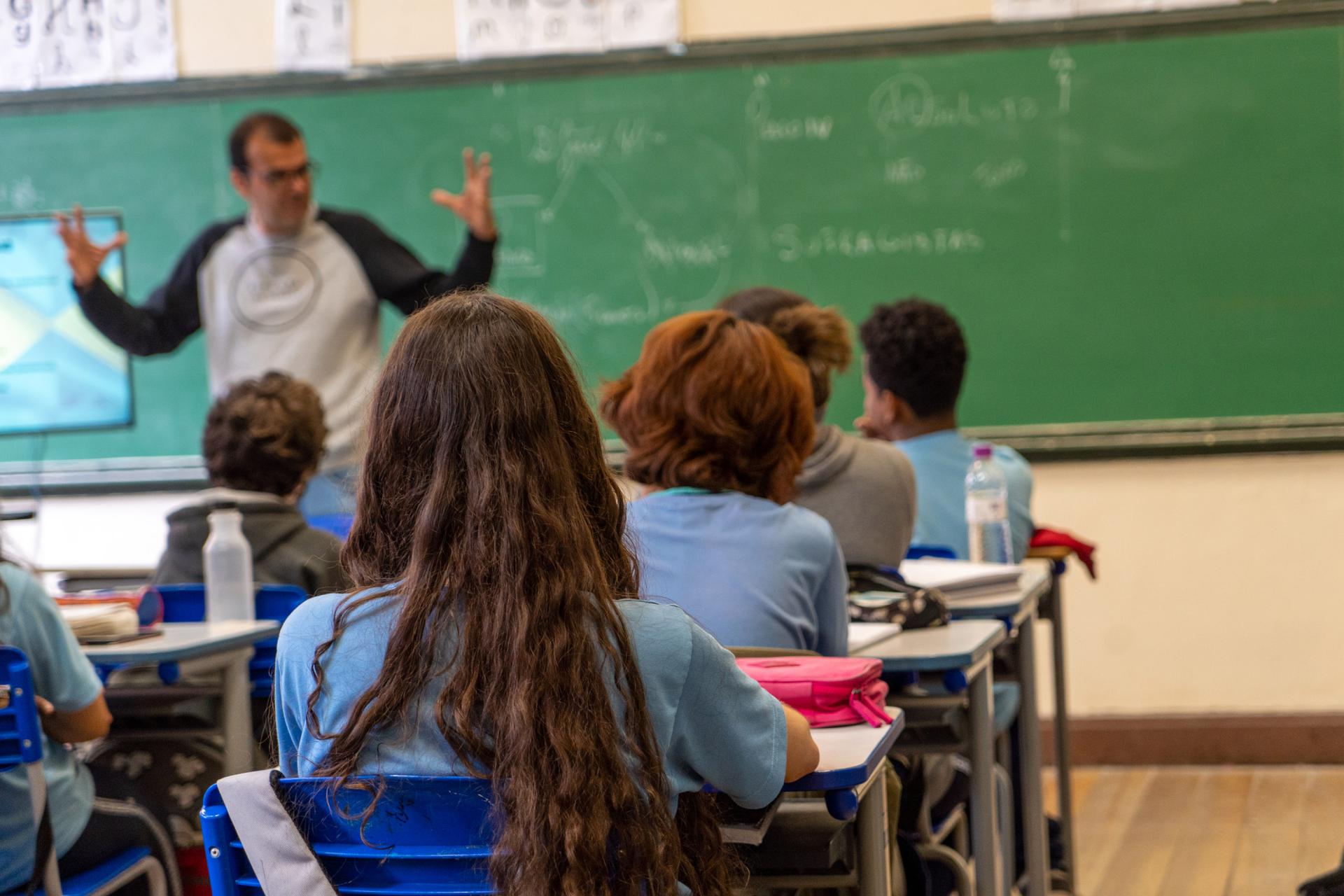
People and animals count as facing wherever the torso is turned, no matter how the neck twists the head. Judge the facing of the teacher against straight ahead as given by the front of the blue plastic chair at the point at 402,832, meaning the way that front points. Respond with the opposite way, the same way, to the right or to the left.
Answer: the opposite way

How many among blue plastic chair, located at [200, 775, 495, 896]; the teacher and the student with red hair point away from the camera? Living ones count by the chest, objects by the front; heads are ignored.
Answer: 2

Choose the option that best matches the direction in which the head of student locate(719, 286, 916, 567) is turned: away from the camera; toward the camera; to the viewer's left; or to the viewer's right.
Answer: away from the camera

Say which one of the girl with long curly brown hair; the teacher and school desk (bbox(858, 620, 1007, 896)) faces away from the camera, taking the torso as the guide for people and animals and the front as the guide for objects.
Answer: the girl with long curly brown hair

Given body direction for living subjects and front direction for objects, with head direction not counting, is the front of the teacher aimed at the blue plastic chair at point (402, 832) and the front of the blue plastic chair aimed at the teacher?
yes

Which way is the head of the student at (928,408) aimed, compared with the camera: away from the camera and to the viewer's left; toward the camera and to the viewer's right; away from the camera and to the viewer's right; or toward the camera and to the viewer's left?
away from the camera and to the viewer's left

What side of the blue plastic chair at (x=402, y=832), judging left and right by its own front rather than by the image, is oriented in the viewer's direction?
back

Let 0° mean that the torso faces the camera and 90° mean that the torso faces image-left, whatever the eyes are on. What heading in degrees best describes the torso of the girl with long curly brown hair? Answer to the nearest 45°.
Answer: approximately 180°

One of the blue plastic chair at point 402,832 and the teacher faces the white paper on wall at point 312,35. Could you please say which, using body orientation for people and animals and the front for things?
the blue plastic chair

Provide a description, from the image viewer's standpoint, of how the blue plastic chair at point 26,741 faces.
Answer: facing away from the viewer and to the right of the viewer

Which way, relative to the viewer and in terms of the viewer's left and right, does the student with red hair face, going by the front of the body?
facing away from the viewer

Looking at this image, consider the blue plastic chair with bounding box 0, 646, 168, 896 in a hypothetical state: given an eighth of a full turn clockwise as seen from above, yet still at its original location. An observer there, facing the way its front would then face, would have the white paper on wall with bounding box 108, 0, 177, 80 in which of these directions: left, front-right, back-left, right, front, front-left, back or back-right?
left

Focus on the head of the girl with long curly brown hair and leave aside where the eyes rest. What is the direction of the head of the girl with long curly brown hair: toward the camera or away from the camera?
away from the camera

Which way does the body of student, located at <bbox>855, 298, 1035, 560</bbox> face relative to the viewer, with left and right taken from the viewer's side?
facing away from the viewer and to the left of the viewer
